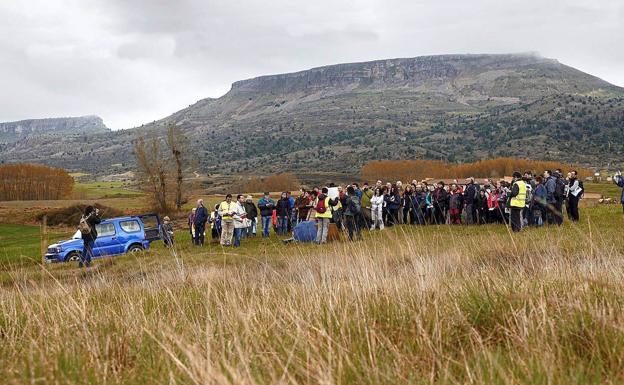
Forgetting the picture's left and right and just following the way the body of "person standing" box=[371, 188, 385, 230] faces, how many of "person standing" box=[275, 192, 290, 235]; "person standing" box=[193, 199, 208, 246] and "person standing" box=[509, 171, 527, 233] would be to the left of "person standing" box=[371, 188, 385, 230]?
1

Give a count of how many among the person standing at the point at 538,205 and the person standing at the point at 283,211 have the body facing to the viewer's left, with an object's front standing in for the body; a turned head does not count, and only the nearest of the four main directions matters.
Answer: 1

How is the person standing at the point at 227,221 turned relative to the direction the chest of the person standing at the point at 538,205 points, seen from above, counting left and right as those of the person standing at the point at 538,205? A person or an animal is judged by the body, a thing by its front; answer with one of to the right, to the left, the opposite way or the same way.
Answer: the opposite way

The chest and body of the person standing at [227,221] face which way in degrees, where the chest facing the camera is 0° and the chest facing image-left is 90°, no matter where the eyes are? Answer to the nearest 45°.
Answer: approximately 315°
